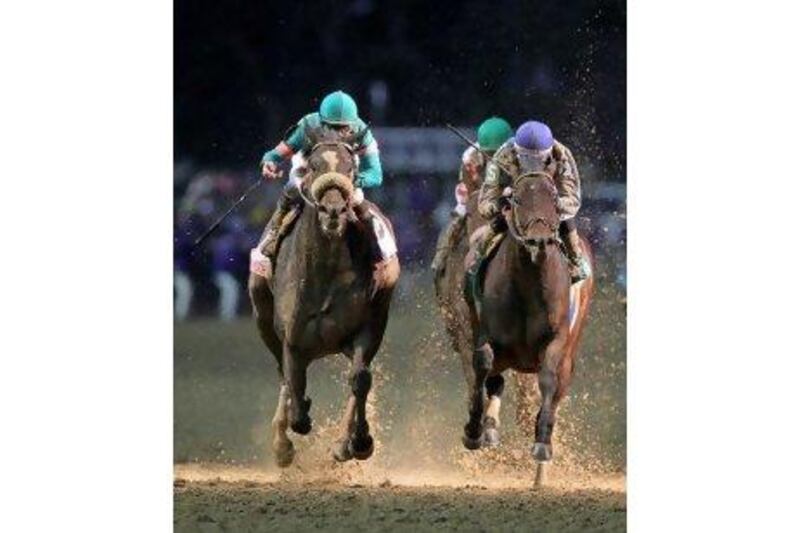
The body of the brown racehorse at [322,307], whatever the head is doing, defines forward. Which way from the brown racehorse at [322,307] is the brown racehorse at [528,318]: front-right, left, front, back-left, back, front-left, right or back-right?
left

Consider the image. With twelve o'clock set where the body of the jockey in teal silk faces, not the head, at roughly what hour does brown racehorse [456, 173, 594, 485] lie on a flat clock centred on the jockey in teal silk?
The brown racehorse is roughly at 9 o'clock from the jockey in teal silk.

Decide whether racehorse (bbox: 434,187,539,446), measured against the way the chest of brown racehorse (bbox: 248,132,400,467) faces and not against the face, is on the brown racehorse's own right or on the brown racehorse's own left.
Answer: on the brown racehorse's own left

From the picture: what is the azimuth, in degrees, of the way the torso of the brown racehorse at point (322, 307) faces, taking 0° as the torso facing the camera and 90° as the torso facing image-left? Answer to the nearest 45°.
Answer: approximately 0°

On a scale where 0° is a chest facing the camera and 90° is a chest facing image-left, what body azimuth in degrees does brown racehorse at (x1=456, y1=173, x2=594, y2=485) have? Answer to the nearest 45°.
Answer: approximately 0°
